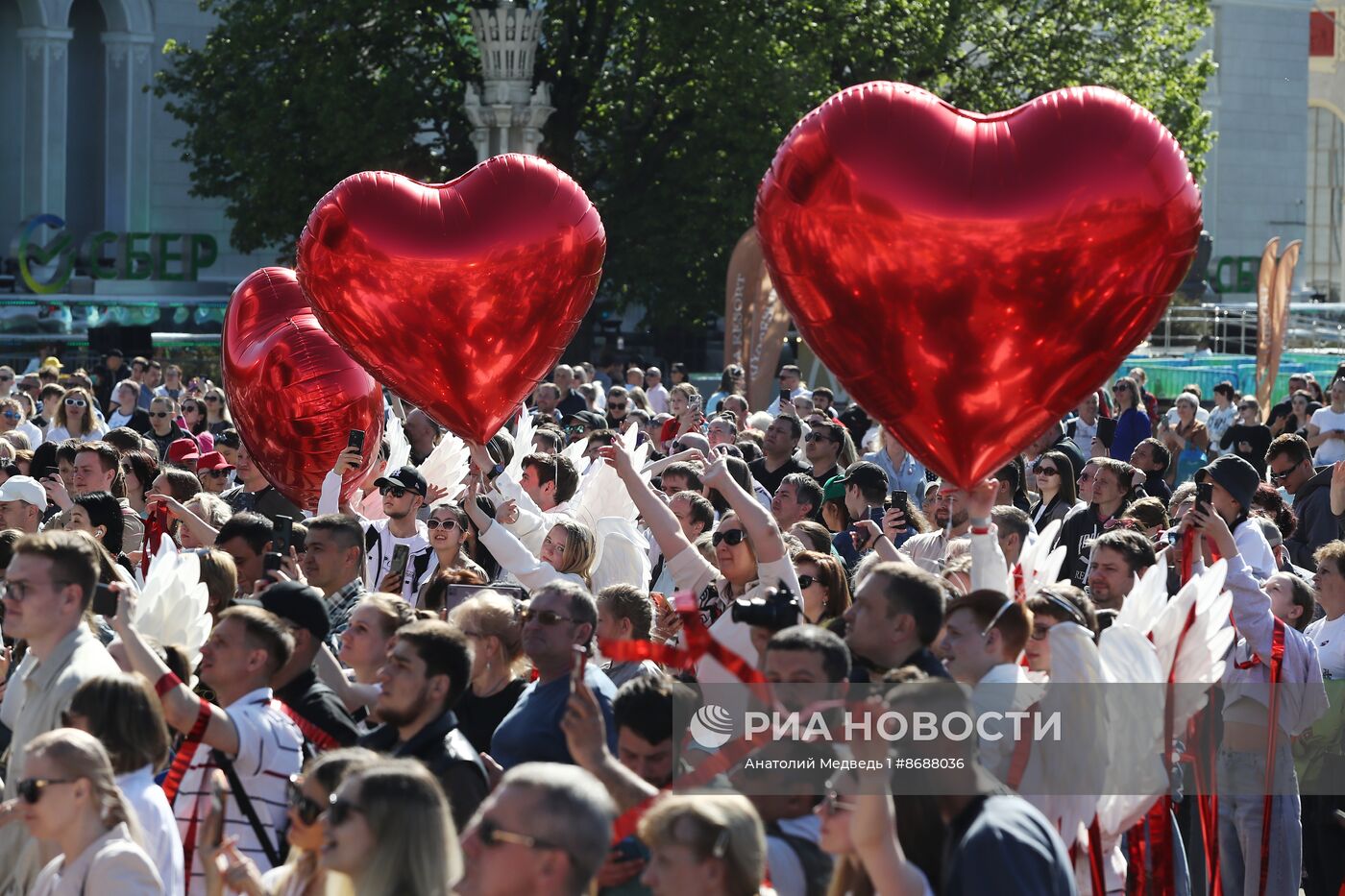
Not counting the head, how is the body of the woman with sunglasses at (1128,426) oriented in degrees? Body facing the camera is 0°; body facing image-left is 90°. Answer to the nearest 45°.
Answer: approximately 45°

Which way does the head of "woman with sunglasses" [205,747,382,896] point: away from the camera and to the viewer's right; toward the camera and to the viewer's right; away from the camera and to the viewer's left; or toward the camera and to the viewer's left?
toward the camera and to the viewer's left

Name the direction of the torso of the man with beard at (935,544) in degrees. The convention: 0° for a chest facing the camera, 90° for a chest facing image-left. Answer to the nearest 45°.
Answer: approximately 45°

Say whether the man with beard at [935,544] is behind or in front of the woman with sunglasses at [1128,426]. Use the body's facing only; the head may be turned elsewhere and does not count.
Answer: in front

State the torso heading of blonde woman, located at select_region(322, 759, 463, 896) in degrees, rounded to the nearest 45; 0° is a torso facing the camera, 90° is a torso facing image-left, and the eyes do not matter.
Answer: approximately 90°
